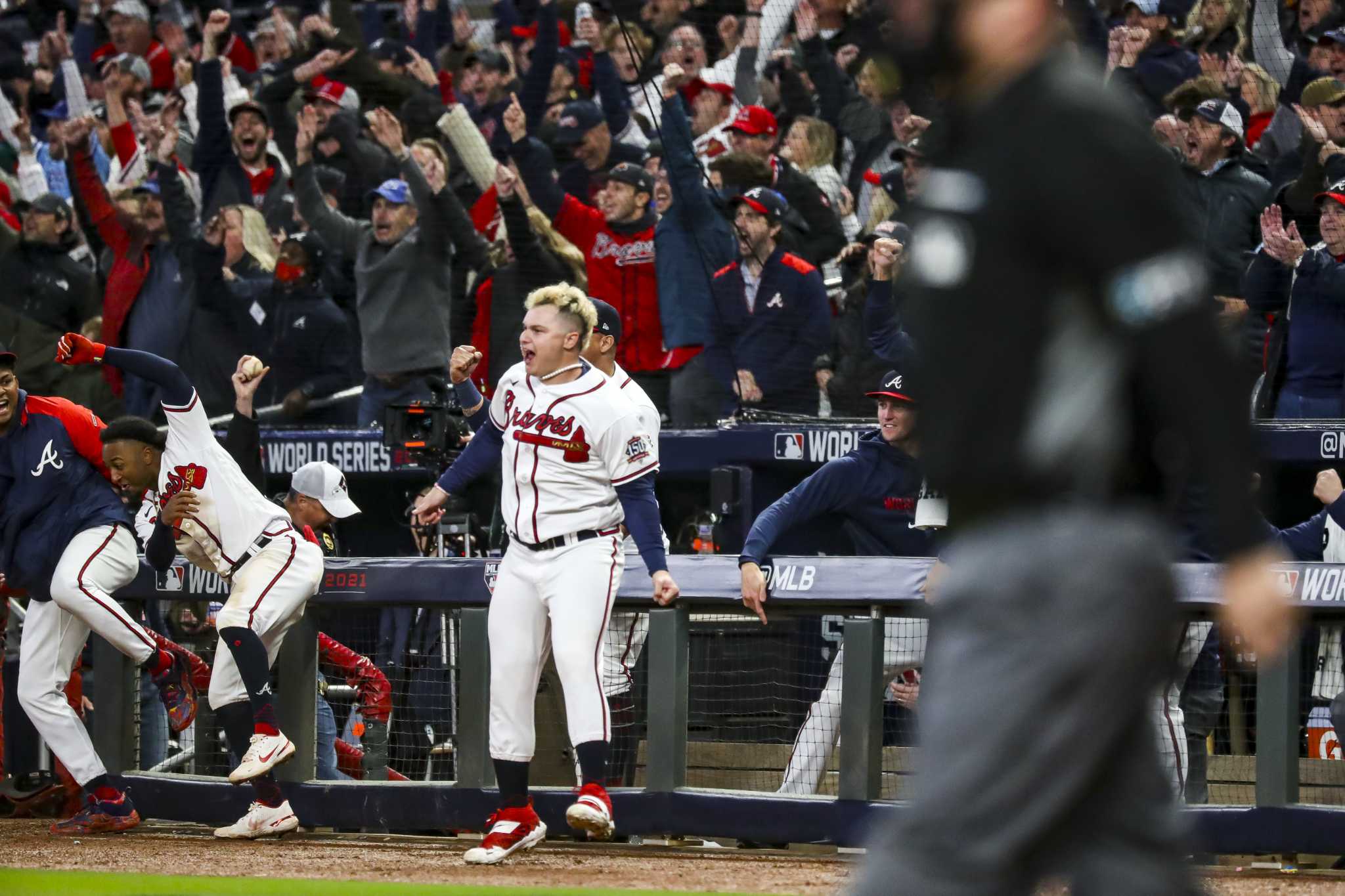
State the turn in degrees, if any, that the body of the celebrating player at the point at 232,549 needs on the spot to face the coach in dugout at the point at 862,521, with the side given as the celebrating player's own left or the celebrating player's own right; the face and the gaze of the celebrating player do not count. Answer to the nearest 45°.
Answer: approximately 135° to the celebrating player's own left

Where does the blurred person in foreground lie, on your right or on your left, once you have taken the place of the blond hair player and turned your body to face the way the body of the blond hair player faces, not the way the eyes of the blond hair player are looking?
on your left

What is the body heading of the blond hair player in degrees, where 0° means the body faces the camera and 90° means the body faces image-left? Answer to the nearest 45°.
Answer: approximately 45°

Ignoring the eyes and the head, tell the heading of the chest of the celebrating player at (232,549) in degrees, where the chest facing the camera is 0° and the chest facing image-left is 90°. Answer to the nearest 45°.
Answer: approximately 45°
